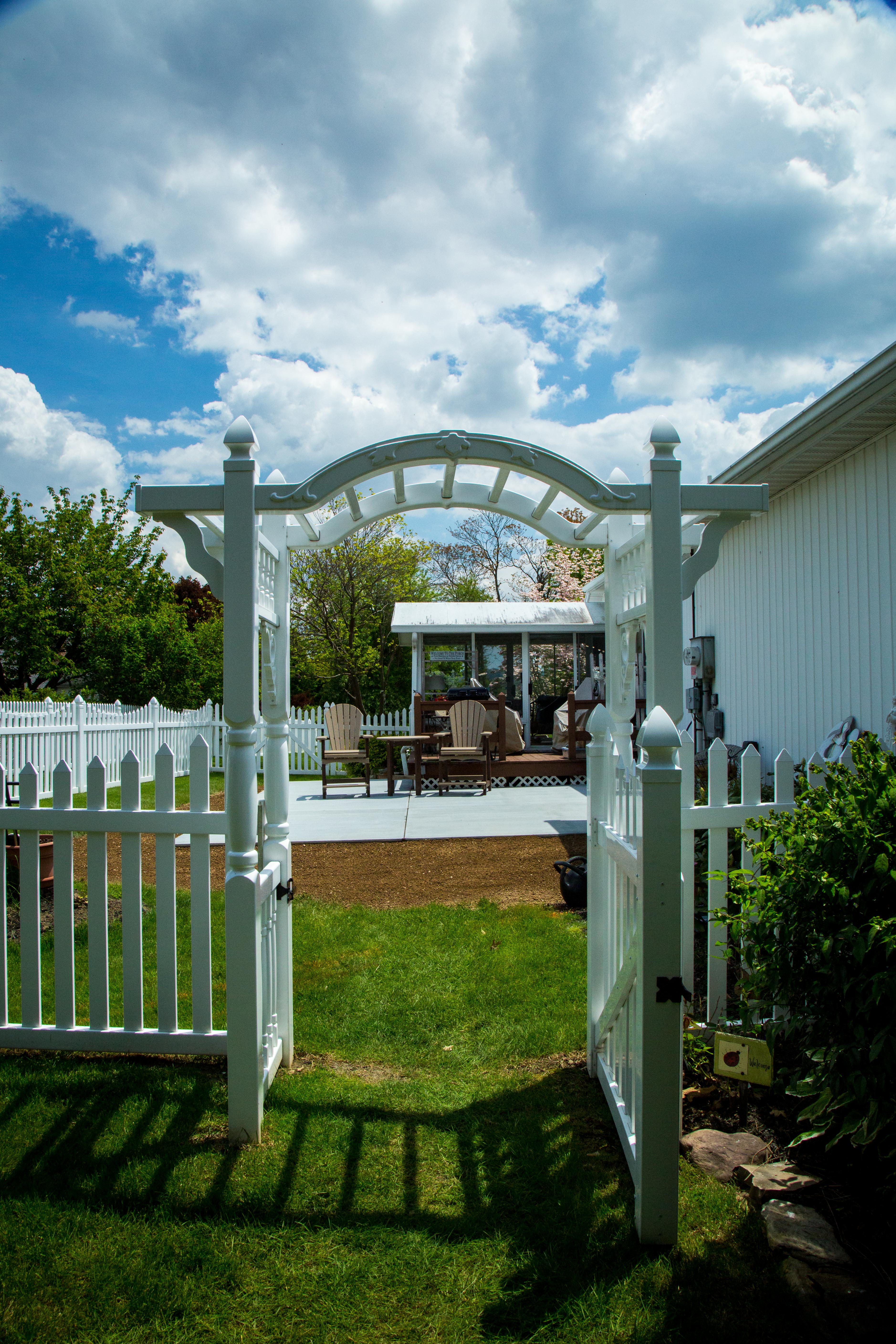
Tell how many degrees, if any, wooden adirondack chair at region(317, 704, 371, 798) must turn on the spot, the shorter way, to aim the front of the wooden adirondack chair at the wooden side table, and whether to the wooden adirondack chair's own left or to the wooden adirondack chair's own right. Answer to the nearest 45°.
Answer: approximately 45° to the wooden adirondack chair's own left

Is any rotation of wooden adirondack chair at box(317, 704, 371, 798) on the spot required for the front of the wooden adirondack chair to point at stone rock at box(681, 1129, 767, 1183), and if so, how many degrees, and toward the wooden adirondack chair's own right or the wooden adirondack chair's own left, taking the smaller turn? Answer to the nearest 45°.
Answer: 0° — it already faces it

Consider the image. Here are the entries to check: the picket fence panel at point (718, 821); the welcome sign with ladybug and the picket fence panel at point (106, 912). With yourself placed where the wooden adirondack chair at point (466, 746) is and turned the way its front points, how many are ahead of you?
3

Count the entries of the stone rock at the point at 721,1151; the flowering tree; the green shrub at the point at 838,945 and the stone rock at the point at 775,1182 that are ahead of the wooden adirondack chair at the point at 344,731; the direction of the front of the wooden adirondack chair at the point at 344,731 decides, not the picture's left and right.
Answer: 3

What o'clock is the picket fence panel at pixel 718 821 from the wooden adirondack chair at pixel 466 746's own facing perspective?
The picket fence panel is roughly at 12 o'clock from the wooden adirondack chair.

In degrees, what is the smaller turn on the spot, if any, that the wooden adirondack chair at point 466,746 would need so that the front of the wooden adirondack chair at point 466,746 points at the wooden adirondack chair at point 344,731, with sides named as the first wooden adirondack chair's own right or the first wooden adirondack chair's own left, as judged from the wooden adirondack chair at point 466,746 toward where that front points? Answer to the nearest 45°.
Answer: approximately 90° to the first wooden adirondack chair's own right

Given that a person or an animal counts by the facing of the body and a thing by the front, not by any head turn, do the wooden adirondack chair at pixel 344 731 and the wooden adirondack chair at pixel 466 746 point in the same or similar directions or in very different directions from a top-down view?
same or similar directions

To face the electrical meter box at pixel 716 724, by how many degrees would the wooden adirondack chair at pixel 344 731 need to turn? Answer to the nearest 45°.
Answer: approximately 45° to its left

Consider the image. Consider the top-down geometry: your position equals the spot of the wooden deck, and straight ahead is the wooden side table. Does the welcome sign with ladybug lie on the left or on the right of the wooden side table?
left

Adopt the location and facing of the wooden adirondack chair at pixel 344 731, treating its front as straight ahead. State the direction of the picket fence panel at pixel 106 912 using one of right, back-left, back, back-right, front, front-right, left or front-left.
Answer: front

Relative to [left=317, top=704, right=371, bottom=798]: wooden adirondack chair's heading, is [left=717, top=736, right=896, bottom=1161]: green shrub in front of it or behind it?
in front

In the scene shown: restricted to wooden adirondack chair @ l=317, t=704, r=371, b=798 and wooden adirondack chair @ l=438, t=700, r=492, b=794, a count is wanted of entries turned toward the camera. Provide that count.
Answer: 2

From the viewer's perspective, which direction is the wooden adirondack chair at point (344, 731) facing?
toward the camera

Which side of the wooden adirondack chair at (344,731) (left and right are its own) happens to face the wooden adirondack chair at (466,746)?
left

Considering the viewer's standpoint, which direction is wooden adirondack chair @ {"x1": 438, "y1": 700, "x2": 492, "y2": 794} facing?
facing the viewer

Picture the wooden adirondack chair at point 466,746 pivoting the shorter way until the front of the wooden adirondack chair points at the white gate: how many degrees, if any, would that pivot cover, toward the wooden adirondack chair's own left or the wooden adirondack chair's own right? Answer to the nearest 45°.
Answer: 0° — it already faces it
